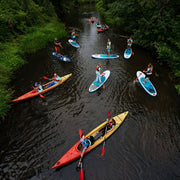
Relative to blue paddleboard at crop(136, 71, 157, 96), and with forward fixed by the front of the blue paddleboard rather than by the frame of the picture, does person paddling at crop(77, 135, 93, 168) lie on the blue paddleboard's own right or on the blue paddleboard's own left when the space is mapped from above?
on the blue paddleboard's own left

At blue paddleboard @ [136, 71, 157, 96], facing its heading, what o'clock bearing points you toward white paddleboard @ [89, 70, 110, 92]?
The white paddleboard is roughly at 10 o'clock from the blue paddleboard.

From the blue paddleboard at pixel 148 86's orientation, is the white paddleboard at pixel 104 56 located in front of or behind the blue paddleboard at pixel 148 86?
in front

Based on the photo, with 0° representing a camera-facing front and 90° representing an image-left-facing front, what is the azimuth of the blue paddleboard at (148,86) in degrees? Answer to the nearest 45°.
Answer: approximately 135°
